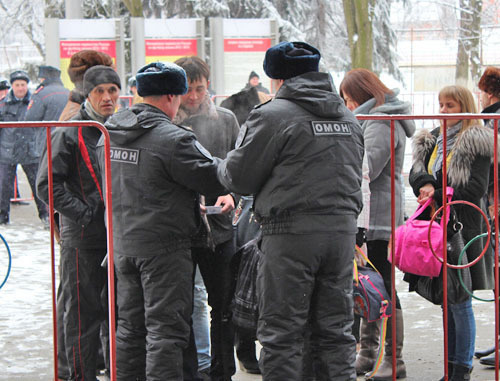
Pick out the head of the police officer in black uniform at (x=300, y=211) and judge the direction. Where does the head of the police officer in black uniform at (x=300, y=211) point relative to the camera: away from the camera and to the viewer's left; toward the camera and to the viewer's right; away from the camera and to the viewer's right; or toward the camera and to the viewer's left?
away from the camera and to the viewer's left

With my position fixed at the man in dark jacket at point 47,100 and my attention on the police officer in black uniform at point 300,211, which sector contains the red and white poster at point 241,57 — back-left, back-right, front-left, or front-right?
back-left

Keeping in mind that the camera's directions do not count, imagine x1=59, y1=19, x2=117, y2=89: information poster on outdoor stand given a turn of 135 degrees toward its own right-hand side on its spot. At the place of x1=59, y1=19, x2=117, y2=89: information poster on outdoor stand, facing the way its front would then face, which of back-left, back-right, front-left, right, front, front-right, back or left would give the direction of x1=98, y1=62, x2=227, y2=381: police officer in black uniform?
back-left

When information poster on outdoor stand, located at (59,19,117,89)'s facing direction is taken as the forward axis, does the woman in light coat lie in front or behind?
in front

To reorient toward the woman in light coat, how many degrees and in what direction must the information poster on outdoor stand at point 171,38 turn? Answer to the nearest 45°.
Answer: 0° — it already faces them

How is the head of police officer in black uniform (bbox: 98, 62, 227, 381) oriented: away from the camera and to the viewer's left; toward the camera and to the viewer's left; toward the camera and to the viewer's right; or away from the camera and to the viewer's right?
away from the camera and to the viewer's right

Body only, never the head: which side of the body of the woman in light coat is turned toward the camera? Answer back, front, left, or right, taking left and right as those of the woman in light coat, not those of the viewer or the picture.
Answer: left

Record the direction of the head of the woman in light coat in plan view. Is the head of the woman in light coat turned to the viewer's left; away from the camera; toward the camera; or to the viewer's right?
to the viewer's left

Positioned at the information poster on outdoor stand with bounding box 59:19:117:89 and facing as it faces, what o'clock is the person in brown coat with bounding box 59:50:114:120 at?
The person in brown coat is roughly at 12 o'clock from the information poster on outdoor stand.

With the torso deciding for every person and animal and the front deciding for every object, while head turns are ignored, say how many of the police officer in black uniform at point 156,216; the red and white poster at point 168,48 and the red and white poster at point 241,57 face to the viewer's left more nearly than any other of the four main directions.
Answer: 0

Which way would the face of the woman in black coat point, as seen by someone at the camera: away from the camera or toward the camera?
toward the camera

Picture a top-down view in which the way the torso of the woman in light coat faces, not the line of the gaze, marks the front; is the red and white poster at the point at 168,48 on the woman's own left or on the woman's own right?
on the woman's own right

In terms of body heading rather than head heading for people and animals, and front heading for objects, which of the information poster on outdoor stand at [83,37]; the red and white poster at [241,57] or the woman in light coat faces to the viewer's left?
the woman in light coat

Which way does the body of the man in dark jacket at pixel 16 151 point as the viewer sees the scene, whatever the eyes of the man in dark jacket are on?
toward the camera

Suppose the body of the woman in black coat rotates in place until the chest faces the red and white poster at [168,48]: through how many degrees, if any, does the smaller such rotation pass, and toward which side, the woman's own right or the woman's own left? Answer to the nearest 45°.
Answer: approximately 90° to the woman's own right

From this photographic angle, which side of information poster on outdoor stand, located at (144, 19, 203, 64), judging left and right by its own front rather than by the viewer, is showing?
front
